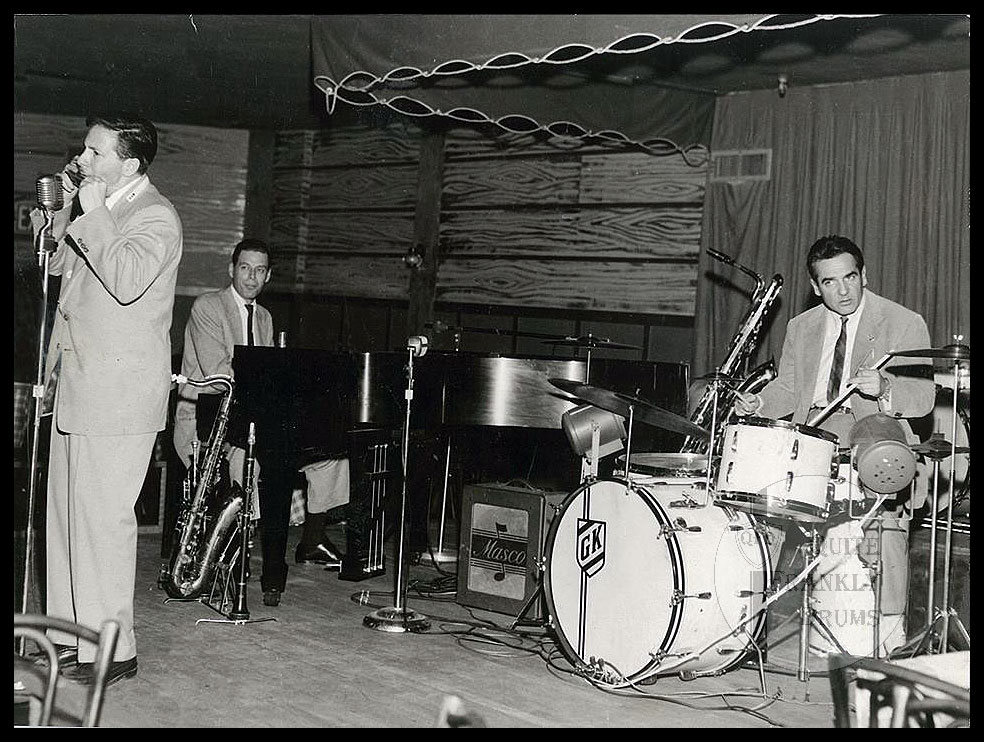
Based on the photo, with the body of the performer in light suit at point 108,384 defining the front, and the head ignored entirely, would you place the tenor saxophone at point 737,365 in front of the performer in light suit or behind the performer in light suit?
behind

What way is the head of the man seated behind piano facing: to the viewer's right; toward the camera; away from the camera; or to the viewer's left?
toward the camera

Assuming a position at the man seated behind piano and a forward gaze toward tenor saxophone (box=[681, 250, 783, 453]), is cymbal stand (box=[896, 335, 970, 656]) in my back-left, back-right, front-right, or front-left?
front-right

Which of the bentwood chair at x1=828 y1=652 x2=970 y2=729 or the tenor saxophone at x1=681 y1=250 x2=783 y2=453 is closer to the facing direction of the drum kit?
the bentwood chair

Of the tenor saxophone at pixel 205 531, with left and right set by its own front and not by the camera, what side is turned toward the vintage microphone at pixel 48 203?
right

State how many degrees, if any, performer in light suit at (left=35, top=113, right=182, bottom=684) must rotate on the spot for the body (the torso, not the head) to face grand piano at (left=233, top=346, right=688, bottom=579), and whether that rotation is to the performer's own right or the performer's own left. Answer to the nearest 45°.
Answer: approximately 180°

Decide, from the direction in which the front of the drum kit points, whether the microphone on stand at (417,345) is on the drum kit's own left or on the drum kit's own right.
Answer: on the drum kit's own right
